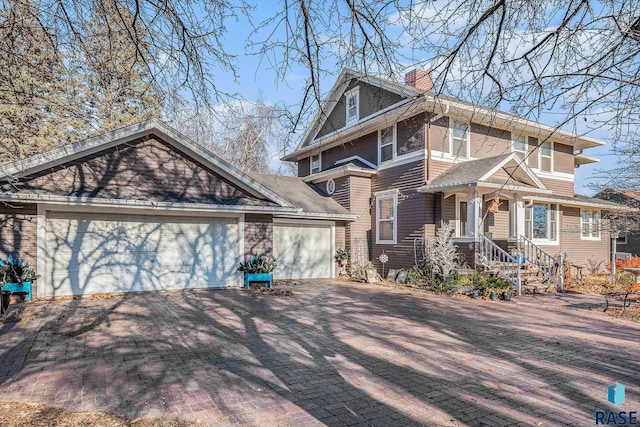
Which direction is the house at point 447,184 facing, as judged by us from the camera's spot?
facing the viewer and to the right of the viewer

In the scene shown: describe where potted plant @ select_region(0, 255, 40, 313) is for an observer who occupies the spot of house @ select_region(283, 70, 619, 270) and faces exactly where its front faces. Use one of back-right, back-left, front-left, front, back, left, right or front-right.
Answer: right

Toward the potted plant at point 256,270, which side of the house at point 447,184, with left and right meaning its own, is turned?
right

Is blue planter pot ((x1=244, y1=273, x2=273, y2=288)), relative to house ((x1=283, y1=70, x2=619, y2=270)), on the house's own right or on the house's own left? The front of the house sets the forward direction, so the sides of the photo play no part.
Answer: on the house's own right

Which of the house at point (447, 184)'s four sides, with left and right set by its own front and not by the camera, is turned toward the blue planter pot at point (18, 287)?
right
